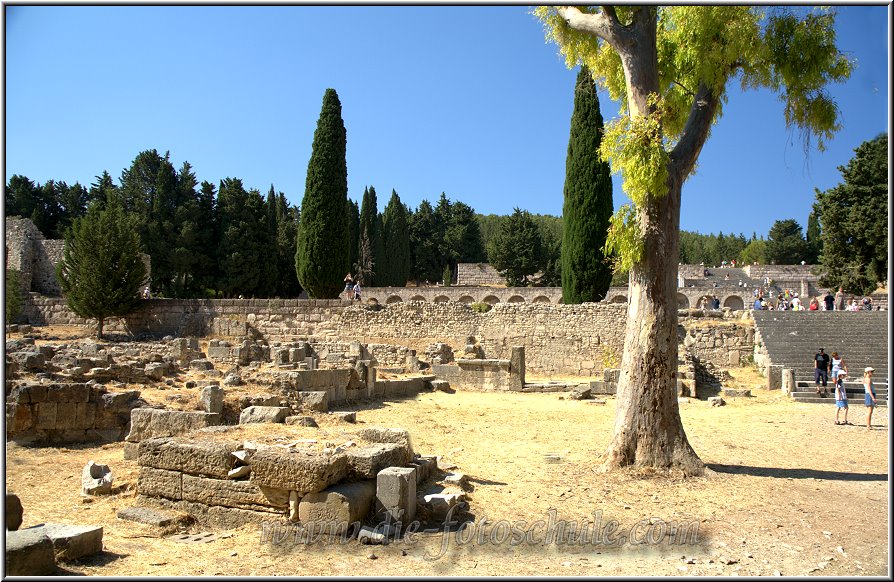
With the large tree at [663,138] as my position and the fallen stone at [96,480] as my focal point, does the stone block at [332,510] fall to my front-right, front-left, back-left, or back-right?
front-left

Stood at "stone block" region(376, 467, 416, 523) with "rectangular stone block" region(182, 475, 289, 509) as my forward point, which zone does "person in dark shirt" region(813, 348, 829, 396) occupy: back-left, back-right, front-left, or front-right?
back-right

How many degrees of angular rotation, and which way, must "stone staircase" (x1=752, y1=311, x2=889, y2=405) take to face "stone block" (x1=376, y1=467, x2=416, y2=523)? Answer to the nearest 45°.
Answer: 0° — it already faces it

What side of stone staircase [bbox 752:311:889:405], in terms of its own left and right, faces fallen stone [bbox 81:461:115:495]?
front

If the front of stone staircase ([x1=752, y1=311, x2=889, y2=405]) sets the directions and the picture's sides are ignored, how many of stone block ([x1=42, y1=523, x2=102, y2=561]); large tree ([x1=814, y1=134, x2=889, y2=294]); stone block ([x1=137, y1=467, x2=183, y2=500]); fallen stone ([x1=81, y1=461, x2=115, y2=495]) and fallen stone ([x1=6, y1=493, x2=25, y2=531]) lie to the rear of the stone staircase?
1

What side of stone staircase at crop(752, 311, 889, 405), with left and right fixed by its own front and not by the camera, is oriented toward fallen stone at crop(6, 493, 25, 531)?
front

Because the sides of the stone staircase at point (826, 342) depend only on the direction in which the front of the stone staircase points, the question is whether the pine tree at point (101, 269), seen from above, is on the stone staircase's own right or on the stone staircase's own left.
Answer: on the stone staircase's own right

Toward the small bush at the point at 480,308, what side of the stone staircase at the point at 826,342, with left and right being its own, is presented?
right

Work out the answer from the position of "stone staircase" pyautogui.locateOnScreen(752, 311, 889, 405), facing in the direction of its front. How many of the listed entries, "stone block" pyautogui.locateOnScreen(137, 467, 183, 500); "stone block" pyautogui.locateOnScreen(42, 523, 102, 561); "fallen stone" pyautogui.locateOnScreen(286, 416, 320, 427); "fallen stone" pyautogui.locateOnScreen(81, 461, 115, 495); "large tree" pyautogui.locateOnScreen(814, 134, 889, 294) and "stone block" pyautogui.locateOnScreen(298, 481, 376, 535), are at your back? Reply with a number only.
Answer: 1

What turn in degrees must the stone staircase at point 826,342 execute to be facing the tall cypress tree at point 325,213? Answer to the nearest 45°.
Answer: approximately 90° to its right

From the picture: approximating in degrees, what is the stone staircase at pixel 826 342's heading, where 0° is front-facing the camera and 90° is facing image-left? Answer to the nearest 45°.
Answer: approximately 0°

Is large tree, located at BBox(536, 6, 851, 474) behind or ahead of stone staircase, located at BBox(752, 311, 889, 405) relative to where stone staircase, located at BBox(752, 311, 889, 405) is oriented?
ahead

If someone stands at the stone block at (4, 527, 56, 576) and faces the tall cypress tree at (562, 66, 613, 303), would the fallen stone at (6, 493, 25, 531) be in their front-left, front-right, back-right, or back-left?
front-left

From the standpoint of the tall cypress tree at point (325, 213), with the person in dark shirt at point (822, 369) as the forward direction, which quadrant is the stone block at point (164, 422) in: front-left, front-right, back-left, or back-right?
front-right

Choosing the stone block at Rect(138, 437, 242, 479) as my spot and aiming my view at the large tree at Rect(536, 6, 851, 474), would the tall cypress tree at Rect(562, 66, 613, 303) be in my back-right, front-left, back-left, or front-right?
front-left

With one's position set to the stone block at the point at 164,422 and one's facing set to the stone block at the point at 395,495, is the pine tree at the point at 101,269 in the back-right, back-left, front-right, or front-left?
back-left
